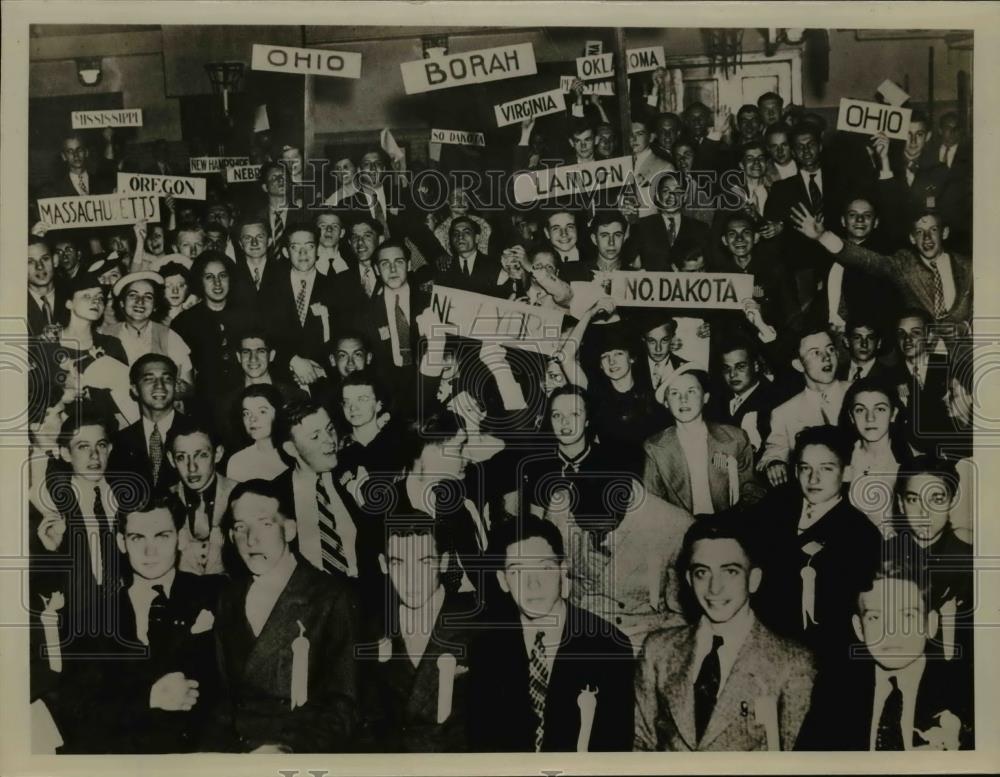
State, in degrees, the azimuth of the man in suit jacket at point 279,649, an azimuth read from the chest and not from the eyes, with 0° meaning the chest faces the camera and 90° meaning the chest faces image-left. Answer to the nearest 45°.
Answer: approximately 45°

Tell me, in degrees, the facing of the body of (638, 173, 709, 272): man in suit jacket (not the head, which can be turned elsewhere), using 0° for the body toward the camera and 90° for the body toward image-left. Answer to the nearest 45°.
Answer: approximately 0°

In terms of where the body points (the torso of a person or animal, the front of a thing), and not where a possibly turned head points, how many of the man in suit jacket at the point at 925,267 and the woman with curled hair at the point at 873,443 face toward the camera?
2

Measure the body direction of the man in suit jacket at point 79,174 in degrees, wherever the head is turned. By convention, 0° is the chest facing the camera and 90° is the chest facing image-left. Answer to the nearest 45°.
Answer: approximately 0°

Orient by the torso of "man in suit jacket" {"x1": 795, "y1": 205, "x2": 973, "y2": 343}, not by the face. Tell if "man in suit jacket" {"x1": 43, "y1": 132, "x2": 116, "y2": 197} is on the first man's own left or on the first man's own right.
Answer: on the first man's own right

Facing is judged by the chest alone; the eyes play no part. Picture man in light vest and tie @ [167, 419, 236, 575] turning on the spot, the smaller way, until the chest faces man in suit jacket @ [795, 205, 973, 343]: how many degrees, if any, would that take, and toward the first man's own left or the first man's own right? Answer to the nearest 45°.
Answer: approximately 90° to the first man's own left
